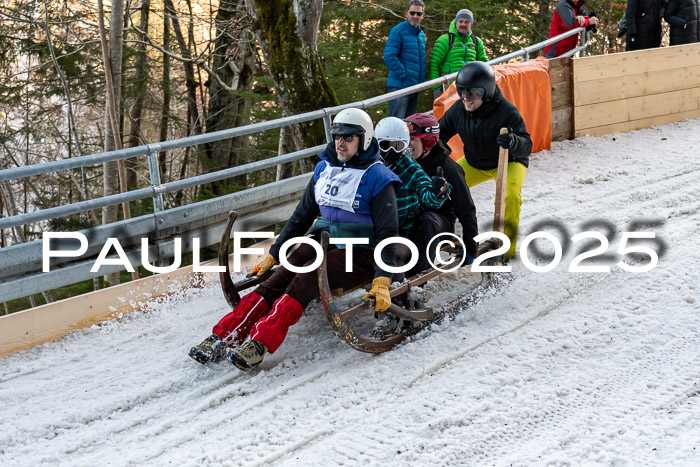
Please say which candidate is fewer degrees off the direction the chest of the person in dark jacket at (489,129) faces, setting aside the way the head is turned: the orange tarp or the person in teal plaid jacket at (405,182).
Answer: the person in teal plaid jacket

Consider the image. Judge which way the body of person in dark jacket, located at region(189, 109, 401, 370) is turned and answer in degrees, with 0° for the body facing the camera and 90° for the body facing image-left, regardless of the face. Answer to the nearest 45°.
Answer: approximately 45°

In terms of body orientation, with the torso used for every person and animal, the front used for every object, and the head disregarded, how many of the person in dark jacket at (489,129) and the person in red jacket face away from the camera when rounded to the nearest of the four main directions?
0

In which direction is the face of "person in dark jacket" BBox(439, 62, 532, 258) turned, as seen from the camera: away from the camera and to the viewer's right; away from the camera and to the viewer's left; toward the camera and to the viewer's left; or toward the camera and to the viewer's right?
toward the camera and to the viewer's left

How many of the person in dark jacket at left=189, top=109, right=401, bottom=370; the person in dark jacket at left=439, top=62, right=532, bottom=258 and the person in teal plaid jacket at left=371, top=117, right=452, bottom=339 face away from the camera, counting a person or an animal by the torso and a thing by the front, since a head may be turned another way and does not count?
0

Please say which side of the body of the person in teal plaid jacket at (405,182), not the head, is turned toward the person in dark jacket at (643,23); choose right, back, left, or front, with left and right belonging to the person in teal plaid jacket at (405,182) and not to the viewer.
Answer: back

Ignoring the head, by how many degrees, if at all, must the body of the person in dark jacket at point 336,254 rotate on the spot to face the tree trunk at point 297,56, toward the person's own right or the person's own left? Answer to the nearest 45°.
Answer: approximately 135° to the person's own right

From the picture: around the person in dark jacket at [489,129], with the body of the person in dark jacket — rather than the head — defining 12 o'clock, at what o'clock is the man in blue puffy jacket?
The man in blue puffy jacket is roughly at 4 o'clock from the person in dark jacket.

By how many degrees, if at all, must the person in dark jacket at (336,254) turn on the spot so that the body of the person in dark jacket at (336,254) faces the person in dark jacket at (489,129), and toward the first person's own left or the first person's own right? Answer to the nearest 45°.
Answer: approximately 180°
